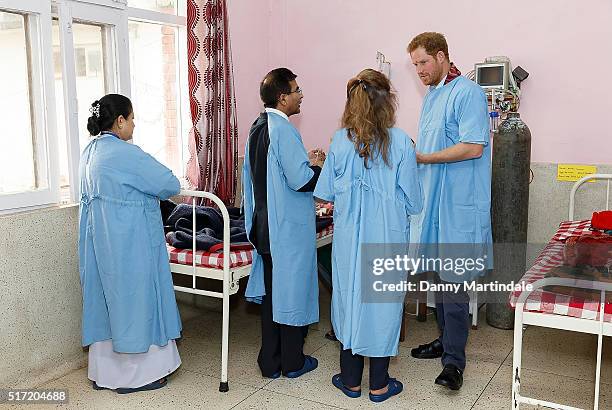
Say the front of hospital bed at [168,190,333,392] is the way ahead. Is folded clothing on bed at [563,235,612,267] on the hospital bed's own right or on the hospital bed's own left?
on the hospital bed's own left

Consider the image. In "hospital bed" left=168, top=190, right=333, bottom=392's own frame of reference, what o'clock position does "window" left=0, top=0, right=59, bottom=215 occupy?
The window is roughly at 2 o'clock from the hospital bed.

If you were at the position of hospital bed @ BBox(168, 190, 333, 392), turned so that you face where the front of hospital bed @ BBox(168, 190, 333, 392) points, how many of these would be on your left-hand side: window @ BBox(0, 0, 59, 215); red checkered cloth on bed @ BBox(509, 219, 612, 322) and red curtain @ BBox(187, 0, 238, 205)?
1

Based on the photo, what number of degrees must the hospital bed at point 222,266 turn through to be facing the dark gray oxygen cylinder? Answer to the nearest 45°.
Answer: approximately 135° to its left

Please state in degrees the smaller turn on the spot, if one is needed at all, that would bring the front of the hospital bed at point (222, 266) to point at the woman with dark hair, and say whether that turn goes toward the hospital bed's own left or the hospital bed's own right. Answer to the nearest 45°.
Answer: approximately 45° to the hospital bed's own right

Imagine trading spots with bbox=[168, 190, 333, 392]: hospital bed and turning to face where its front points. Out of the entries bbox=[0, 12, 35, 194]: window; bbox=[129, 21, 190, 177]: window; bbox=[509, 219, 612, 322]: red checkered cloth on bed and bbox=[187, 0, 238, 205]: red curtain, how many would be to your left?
1

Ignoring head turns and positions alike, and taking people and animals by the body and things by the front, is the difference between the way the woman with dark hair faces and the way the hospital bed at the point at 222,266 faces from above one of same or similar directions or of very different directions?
very different directions

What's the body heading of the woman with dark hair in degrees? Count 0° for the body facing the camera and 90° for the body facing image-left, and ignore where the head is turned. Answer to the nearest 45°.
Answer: approximately 225°

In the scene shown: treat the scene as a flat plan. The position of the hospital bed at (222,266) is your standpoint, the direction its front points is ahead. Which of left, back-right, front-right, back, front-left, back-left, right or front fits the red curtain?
back-right
